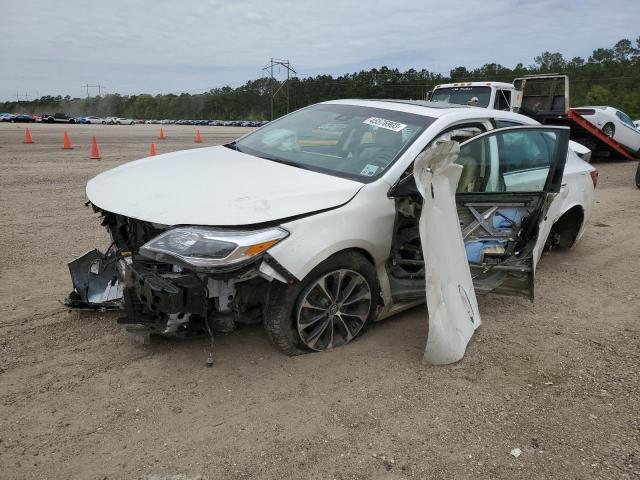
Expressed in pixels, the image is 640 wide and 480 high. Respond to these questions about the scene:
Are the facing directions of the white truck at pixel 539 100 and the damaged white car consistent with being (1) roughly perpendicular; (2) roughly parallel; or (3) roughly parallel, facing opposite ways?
roughly parallel

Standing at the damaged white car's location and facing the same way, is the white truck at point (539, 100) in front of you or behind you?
behind

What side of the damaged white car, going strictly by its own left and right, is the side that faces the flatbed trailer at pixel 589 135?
back

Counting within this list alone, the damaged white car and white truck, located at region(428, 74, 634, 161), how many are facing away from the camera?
0

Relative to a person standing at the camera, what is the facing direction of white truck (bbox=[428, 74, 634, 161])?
facing the viewer and to the left of the viewer
